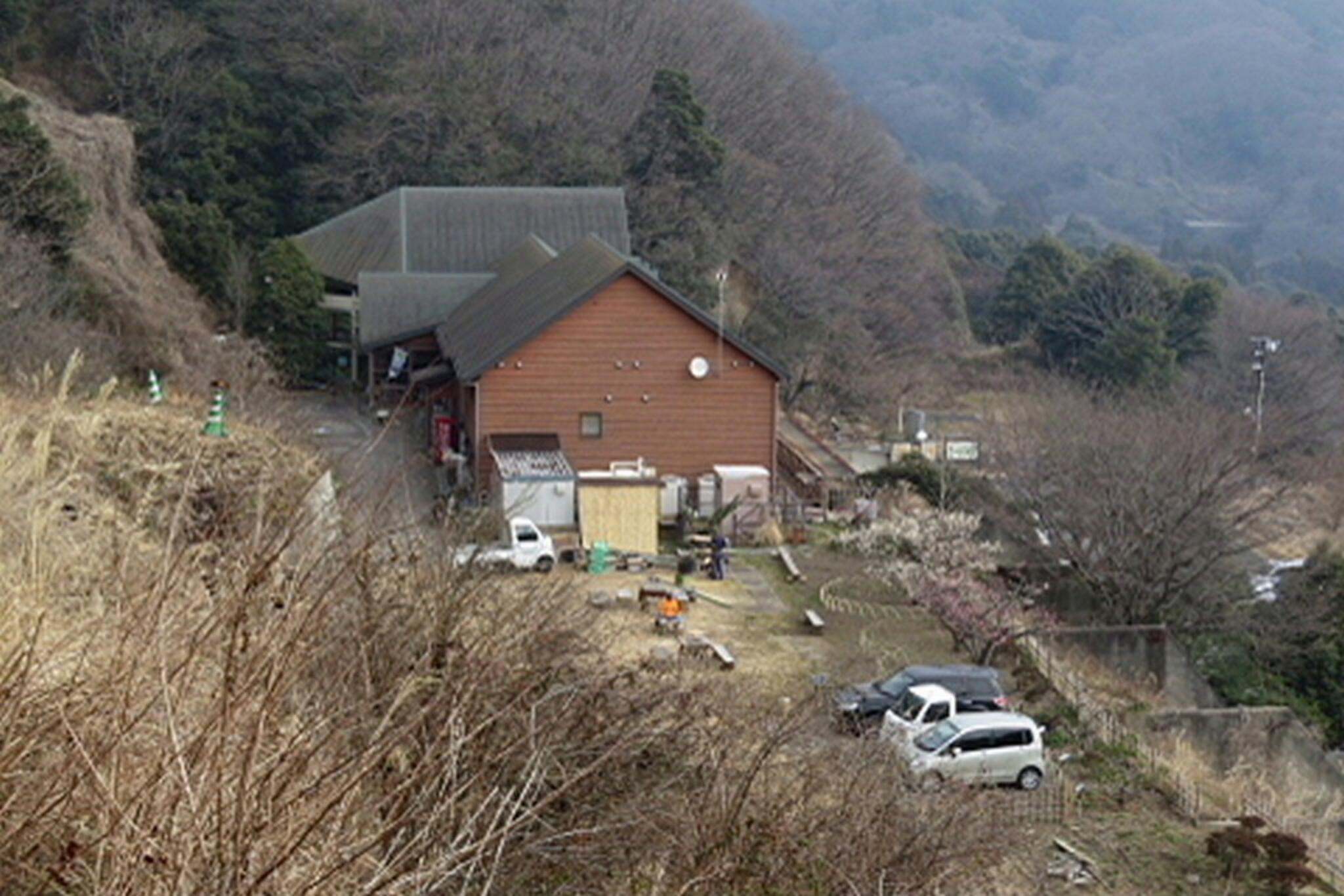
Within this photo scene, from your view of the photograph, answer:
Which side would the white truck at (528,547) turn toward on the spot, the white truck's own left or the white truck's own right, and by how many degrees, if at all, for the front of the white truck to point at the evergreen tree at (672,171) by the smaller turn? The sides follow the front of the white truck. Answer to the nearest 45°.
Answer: approximately 90° to the white truck's own left

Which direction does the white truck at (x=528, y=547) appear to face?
to the viewer's right

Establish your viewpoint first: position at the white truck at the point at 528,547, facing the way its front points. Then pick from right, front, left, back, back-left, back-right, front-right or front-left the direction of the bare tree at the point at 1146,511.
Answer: front

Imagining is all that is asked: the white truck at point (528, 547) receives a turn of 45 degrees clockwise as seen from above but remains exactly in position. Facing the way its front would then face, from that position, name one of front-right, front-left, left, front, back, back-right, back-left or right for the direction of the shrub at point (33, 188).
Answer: back

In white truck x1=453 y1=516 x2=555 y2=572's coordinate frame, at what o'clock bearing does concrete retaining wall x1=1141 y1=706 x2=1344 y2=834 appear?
The concrete retaining wall is roughly at 1 o'clock from the white truck.

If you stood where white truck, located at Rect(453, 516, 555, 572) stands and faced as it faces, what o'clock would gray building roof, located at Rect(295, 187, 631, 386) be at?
The gray building roof is roughly at 9 o'clock from the white truck.

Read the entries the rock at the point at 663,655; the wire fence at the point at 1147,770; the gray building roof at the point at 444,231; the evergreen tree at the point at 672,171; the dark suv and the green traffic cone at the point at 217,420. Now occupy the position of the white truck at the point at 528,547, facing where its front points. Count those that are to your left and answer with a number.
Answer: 2

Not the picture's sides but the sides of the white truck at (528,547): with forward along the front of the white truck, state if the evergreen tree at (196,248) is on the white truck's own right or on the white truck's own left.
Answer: on the white truck's own left

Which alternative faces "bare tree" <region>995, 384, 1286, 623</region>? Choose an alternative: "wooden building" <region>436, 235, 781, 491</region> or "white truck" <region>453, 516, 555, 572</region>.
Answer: the white truck

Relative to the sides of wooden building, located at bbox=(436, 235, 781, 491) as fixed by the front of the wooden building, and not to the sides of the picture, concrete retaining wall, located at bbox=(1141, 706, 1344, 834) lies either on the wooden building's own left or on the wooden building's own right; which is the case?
on the wooden building's own left

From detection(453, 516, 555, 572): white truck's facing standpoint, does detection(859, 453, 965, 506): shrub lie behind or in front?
in front
